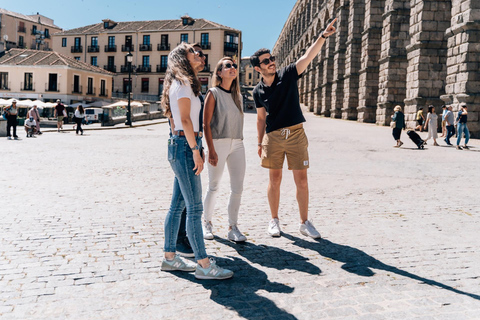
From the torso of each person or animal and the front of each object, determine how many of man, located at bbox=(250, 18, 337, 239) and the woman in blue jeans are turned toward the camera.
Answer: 1

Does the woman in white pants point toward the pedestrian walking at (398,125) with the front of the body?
no

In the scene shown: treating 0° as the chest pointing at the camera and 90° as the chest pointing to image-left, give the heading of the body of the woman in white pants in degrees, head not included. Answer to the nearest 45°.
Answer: approximately 315°

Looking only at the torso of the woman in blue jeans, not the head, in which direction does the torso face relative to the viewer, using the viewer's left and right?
facing to the right of the viewer

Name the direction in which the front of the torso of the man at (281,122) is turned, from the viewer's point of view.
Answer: toward the camera

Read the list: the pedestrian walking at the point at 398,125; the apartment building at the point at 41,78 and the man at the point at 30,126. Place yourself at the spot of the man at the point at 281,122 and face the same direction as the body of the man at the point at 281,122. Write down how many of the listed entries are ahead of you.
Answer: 0

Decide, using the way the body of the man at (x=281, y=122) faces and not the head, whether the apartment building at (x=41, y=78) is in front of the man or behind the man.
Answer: behind

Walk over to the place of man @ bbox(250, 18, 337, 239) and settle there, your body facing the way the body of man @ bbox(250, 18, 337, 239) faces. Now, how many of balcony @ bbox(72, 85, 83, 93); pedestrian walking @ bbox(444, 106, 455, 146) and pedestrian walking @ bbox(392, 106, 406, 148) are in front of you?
0

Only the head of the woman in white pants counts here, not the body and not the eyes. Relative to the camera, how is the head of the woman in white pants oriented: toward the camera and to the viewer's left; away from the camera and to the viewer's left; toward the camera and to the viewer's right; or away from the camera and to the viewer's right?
toward the camera and to the viewer's right

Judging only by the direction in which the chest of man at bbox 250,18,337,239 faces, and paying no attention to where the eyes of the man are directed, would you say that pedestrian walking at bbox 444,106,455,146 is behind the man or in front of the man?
behind

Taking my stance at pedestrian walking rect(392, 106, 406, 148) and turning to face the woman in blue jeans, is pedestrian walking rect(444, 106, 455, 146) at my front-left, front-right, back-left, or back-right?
back-left

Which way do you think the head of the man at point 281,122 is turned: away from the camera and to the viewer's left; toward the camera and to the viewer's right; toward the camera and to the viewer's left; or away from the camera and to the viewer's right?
toward the camera and to the viewer's right

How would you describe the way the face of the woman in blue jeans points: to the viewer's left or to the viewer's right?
to the viewer's right
